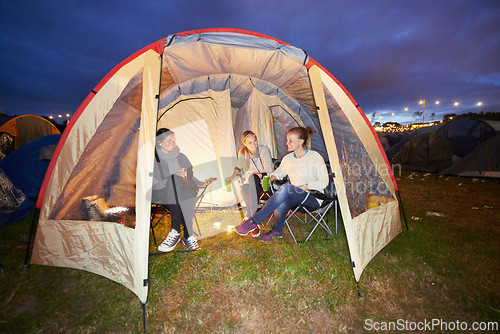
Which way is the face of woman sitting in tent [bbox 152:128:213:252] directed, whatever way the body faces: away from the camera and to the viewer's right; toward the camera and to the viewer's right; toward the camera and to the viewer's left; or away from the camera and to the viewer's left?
toward the camera and to the viewer's right

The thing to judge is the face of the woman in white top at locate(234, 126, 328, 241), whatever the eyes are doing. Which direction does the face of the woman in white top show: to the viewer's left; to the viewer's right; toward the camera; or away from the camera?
to the viewer's left

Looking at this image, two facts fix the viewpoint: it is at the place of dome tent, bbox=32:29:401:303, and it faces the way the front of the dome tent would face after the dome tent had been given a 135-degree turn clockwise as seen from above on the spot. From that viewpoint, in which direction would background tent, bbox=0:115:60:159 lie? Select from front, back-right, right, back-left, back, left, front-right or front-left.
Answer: front

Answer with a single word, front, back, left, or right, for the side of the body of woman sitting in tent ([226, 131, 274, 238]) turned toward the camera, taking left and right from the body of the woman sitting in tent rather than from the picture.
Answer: front

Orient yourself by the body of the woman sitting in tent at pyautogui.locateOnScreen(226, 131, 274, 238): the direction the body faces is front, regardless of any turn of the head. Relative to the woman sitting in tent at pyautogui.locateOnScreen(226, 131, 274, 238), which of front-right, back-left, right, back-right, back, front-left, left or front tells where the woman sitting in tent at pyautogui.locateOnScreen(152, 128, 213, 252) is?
front-right

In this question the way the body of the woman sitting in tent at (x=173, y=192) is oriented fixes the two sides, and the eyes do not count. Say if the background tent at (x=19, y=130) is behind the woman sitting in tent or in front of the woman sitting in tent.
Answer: behind

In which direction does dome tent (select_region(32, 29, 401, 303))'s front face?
toward the camera

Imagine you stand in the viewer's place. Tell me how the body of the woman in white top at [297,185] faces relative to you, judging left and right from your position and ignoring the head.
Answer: facing the viewer and to the left of the viewer

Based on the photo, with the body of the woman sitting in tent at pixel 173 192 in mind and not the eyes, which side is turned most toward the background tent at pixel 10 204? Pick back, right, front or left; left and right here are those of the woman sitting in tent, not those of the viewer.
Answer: back

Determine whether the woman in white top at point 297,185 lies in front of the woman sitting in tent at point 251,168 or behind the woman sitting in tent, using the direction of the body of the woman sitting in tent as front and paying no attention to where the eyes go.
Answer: in front

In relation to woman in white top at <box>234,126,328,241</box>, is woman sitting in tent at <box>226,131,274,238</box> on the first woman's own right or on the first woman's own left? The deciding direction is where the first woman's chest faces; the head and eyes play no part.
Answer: on the first woman's own right

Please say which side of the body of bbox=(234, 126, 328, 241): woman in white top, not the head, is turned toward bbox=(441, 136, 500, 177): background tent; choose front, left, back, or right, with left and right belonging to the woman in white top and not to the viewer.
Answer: back
